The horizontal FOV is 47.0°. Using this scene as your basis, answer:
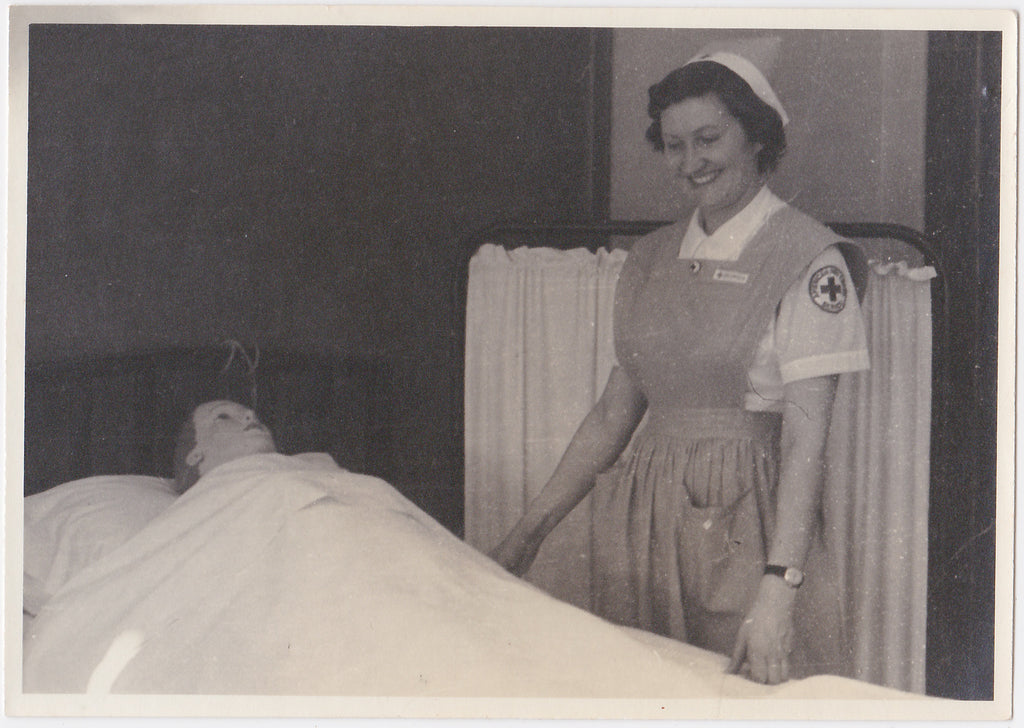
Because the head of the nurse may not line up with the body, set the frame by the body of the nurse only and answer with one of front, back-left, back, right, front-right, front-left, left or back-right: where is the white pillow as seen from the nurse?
front-right

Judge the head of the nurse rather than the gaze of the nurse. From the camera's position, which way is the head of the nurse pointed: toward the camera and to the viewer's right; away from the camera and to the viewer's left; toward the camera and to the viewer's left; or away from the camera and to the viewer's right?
toward the camera and to the viewer's left

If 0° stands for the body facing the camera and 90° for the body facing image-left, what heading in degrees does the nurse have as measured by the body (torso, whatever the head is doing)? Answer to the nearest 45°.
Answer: approximately 45°
